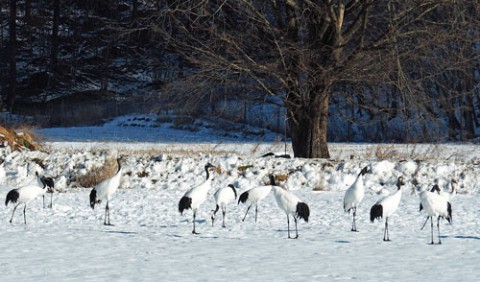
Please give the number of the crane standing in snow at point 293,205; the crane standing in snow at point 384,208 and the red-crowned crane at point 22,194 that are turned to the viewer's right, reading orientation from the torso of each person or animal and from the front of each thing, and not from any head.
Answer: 2

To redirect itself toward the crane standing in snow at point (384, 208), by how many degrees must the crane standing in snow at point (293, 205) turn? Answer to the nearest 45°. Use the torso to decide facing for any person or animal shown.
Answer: approximately 180°

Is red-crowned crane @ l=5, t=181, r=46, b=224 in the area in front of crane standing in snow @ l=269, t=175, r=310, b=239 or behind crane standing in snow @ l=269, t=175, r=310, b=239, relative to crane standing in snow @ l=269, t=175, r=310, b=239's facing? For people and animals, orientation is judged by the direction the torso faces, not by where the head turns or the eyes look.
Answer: in front

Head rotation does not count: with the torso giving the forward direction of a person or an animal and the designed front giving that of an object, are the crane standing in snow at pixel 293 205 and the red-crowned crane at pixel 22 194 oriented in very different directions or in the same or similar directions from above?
very different directions

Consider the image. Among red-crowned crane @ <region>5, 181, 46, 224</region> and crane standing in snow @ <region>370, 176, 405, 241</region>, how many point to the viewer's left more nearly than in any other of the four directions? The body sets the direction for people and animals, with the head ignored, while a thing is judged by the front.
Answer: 0

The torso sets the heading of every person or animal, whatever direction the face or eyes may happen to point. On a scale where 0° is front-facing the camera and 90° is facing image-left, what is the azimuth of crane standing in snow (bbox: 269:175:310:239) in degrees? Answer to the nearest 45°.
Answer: approximately 90°

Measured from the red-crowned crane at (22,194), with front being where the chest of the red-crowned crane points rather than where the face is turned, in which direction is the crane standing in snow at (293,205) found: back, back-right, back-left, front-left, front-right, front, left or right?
front-right

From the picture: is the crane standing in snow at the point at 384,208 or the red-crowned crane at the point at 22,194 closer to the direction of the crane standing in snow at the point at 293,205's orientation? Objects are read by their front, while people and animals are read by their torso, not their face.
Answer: the red-crowned crane

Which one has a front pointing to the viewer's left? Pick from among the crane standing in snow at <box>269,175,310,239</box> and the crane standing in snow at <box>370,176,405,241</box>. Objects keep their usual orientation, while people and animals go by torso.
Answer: the crane standing in snow at <box>269,175,310,239</box>

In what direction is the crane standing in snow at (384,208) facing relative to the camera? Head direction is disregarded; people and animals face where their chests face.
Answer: to the viewer's right

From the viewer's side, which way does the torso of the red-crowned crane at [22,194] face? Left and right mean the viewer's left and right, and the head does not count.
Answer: facing to the right of the viewer

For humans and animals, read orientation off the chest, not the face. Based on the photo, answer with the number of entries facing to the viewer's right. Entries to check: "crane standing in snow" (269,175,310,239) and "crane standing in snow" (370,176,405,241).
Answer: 1

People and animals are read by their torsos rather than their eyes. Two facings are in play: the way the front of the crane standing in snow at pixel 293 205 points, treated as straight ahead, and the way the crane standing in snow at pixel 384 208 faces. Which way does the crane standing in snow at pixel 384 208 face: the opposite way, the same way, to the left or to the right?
the opposite way

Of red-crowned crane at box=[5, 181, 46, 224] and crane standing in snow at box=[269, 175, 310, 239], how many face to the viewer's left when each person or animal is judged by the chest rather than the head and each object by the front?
1
